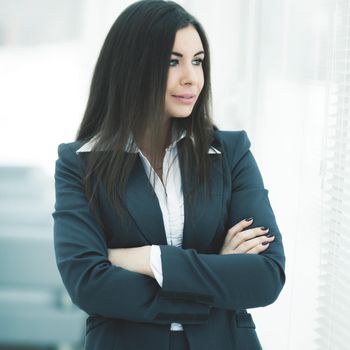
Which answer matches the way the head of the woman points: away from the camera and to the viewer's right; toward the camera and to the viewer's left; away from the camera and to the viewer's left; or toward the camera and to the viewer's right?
toward the camera and to the viewer's right

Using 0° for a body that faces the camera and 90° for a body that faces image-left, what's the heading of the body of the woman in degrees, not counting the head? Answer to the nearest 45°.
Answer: approximately 0°
